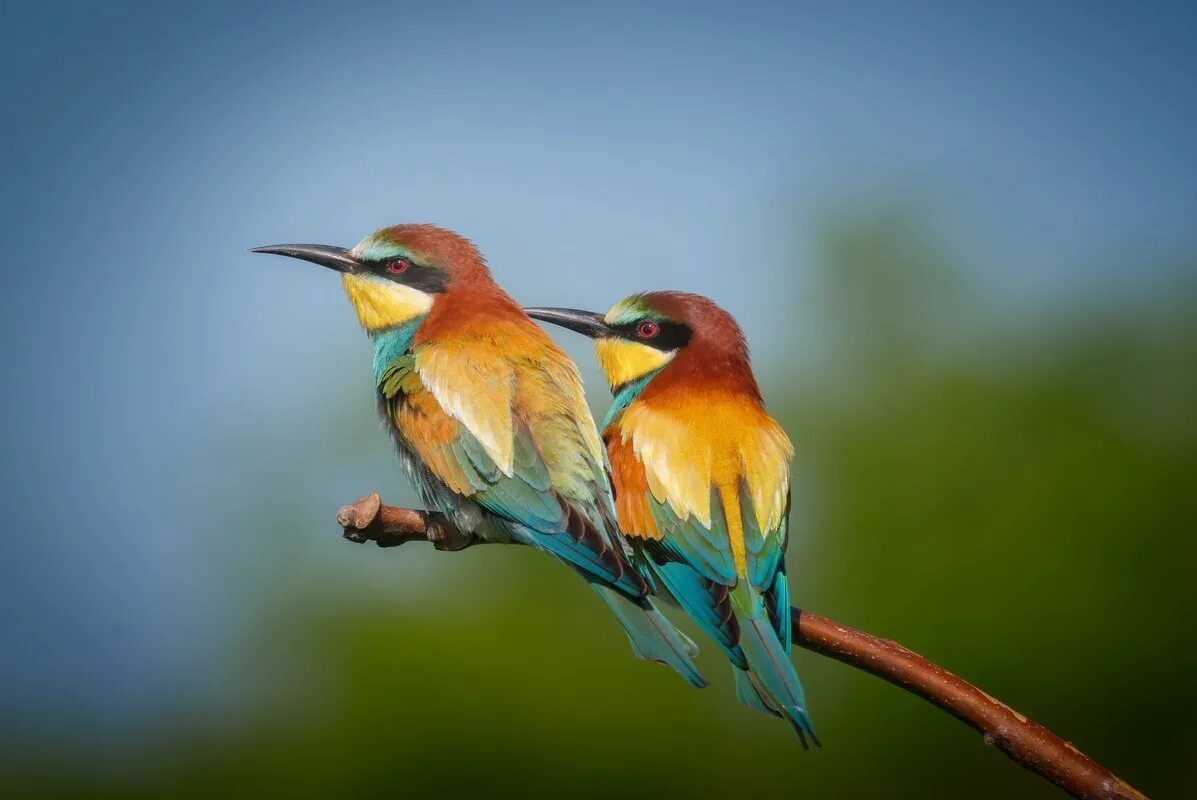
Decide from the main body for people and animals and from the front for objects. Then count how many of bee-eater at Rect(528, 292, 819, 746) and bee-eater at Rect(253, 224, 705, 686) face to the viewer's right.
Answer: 0

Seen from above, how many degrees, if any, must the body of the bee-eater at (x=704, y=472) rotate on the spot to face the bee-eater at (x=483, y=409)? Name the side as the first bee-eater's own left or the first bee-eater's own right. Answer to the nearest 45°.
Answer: approximately 45° to the first bee-eater's own left

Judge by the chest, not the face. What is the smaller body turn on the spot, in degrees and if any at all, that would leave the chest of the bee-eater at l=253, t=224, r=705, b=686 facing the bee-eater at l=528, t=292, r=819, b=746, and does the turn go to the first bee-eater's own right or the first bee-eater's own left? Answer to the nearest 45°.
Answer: approximately 135° to the first bee-eater's own right

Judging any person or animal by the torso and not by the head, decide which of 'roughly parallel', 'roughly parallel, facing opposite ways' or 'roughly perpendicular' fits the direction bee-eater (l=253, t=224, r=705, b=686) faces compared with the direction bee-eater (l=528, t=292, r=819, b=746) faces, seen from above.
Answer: roughly parallel

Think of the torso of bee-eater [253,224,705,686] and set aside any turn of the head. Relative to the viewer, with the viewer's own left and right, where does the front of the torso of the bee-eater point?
facing away from the viewer and to the left of the viewer

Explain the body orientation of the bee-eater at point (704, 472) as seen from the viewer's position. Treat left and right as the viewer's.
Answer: facing away from the viewer and to the left of the viewer
